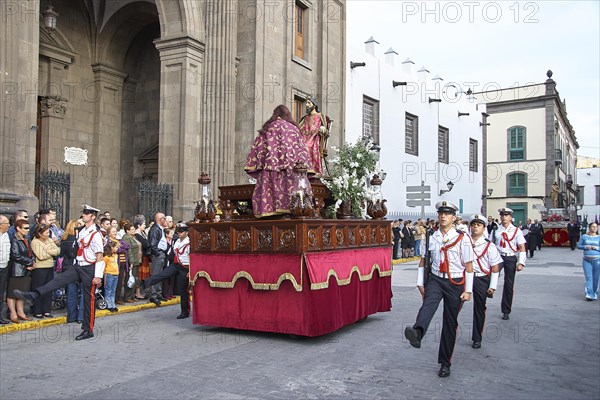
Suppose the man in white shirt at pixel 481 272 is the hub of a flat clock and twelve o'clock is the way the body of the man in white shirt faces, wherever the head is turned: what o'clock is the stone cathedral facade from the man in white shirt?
The stone cathedral facade is roughly at 3 o'clock from the man in white shirt.

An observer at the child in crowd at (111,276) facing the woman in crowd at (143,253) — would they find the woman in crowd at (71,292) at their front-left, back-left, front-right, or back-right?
back-left

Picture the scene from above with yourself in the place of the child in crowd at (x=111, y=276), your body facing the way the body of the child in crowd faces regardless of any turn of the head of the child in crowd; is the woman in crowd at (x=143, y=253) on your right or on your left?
on your left

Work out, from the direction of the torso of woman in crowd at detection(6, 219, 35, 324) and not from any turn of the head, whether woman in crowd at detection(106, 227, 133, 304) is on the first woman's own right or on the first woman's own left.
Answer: on the first woman's own left

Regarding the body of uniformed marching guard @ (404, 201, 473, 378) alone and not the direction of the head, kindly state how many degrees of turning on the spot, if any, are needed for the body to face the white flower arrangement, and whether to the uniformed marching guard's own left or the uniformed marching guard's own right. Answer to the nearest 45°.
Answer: approximately 90° to the uniformed marching guard's own right

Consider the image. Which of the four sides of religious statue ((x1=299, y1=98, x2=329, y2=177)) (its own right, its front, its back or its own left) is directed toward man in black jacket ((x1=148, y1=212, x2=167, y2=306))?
right

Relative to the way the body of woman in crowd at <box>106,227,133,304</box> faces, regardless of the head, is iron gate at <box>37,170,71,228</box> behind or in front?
behind

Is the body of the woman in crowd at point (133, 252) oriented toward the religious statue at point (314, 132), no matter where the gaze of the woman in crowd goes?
yes

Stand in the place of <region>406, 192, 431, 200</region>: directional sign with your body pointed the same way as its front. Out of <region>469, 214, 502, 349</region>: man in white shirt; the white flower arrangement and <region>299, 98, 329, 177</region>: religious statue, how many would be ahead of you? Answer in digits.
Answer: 3
